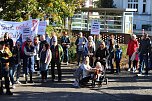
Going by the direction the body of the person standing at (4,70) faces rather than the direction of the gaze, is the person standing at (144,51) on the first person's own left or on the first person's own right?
on the first person's own left

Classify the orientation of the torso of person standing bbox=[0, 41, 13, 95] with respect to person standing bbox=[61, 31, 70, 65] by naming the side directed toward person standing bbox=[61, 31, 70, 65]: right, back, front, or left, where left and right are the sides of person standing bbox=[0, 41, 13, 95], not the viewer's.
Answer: left

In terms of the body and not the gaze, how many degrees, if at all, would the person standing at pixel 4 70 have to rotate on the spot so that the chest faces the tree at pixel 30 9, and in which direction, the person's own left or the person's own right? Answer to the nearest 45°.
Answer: approximately 135° to the person's own left

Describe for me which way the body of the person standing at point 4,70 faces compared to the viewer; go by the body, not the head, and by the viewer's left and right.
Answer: facing the viewer and to the right of the viewer

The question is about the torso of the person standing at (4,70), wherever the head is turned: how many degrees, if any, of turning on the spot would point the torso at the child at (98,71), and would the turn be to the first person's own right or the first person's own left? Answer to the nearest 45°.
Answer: approximately 45° to the first person's own left

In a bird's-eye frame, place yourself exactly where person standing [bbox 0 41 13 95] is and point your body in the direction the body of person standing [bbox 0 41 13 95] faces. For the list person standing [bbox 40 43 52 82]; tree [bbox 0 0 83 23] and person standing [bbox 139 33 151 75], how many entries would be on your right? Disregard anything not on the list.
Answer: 0

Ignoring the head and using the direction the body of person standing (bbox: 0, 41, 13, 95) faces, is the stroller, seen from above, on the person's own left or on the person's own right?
on the person's own left

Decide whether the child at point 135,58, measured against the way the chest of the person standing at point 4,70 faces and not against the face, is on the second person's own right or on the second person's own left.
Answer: on the second person's own left

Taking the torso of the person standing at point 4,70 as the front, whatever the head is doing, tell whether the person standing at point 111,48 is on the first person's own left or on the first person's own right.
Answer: on the first person's own left

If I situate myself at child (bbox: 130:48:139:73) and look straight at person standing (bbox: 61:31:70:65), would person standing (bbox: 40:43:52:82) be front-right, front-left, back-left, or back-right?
front-left

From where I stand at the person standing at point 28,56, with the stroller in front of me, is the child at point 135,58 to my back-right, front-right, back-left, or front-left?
front-left
